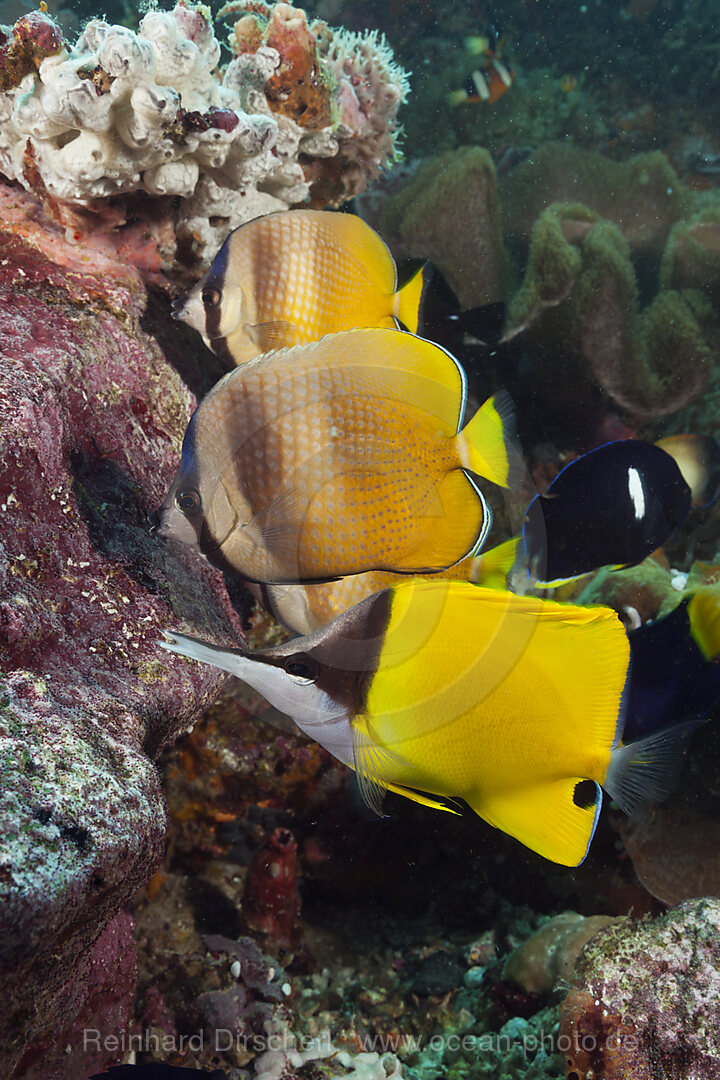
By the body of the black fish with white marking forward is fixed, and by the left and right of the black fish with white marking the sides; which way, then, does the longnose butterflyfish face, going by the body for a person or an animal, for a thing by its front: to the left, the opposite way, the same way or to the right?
the opposite way

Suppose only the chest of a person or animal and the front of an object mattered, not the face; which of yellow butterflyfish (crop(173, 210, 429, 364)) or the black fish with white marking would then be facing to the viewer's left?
the yellow butterflyfish

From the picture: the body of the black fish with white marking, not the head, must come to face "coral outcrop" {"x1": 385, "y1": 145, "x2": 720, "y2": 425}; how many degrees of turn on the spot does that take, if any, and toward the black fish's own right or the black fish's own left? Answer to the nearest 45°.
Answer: approximately 90° to the black fish's own left

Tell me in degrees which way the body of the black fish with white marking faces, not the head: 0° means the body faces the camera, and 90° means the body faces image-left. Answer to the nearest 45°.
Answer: approximately 270°
